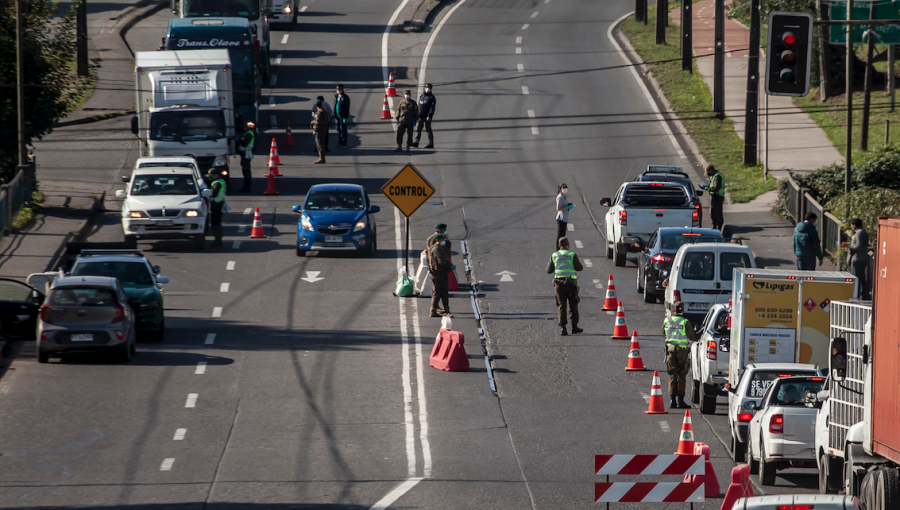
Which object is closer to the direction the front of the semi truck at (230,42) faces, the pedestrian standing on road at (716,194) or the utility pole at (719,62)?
the pedestrian standing on road

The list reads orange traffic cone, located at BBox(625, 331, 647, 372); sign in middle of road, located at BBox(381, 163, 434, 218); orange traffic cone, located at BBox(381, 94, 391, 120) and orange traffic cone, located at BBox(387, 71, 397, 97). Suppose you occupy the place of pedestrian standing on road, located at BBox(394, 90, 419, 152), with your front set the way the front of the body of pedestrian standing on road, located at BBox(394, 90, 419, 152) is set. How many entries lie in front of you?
2

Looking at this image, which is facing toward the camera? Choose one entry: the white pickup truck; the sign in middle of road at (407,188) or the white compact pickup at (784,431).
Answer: the sign in middle of road

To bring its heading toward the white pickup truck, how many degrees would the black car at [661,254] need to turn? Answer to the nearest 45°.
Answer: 0° — it already faces it

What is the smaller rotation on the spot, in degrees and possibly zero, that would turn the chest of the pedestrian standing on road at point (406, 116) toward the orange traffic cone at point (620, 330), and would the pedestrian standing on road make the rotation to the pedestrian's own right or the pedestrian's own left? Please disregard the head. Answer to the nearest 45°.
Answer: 0° — they already face it

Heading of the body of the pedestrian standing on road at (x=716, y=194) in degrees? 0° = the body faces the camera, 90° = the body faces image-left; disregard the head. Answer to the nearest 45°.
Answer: approximately 90°

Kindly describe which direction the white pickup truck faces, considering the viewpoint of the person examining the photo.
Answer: facing away from the viewer
